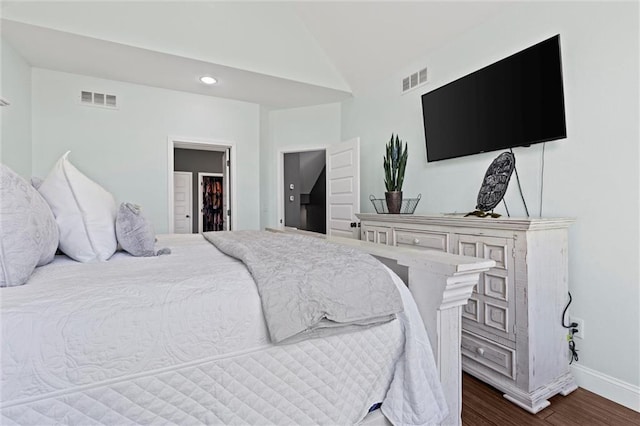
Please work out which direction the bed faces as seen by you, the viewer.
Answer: facing away from the viewer and to the right of the viewer

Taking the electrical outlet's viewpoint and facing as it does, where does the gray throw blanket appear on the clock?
The gray throw blanket is roughly at 11 o'clock from the electrical outlet.

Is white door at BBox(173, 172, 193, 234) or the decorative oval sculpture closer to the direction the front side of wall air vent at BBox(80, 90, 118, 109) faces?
the decorative oval sculpture

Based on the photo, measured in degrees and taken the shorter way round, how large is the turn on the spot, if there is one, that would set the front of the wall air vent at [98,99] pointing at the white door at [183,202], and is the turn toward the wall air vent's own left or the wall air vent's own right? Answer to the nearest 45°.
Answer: approximately 90° to the wall air vent's own left

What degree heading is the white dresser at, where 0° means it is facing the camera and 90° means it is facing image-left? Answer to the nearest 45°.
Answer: approximately 45°

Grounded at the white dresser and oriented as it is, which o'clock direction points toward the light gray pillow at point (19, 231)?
The light gray pillow is roughly at 12 o'clock from the white dresser.
